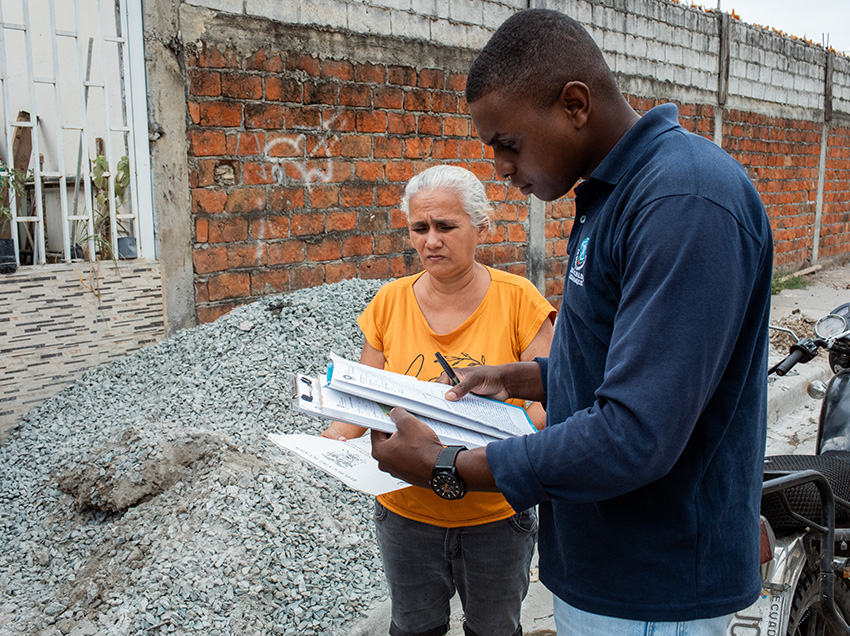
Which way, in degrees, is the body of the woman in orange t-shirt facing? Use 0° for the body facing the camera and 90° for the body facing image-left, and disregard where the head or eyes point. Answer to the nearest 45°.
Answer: approximately 0°

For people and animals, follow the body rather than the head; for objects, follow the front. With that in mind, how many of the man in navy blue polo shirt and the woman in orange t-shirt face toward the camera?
1

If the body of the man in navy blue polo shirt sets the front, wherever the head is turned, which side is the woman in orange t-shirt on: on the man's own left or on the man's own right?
on the man's own right

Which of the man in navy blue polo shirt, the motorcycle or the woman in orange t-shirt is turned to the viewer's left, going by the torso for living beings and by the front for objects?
the man in navy blue polo shirt

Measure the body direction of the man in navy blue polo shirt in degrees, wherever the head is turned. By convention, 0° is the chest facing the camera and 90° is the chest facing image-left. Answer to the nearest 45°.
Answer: approximately 90°

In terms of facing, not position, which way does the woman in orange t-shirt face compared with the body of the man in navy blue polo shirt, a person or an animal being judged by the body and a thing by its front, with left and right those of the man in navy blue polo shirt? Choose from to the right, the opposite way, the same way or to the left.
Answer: to the left

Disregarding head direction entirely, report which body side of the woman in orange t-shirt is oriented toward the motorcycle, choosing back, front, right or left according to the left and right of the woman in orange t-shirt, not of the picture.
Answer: left

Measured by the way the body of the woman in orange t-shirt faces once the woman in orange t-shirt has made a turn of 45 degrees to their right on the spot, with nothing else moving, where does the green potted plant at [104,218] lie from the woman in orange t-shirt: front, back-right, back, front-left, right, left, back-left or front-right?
right
